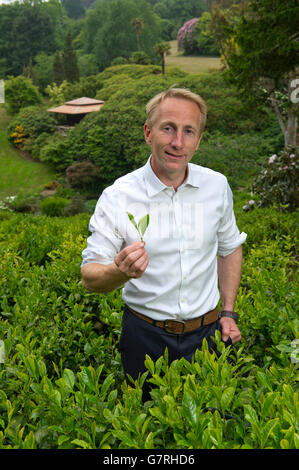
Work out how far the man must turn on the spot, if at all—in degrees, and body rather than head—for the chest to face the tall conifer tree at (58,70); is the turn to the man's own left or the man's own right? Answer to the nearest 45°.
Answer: approximately 180°

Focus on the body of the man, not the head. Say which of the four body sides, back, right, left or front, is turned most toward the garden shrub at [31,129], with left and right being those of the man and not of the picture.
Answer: back

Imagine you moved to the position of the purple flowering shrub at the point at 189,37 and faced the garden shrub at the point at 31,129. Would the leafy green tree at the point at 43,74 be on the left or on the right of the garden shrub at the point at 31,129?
right

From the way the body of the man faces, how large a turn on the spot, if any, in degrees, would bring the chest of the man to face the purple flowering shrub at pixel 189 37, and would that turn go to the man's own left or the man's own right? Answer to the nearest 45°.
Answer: approximately 180°

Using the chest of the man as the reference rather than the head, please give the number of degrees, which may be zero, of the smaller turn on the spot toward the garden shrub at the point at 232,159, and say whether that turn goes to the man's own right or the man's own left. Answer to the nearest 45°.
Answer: approximately 180°

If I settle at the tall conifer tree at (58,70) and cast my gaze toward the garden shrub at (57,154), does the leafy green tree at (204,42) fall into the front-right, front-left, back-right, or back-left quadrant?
back-left

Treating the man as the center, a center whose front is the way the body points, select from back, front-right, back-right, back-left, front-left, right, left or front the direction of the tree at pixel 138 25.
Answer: back

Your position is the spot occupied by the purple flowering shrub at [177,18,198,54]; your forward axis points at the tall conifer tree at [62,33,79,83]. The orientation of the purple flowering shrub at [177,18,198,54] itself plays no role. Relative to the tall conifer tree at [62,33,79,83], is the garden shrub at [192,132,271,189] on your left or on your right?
left

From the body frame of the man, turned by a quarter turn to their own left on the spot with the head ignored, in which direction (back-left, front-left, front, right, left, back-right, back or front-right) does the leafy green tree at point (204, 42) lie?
left

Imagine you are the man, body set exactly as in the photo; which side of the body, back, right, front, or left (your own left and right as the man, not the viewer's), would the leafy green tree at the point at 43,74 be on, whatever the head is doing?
back

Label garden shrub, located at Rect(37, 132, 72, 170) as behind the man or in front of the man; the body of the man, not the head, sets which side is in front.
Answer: behind

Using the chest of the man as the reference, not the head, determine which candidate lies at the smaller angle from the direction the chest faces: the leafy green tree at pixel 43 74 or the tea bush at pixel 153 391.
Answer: the tea bush

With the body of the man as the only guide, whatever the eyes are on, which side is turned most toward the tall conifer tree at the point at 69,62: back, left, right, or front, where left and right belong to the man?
back

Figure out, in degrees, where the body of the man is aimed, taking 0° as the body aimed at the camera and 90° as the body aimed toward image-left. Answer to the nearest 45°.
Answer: approximately 0°

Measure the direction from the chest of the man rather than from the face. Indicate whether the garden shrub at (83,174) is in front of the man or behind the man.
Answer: behind
